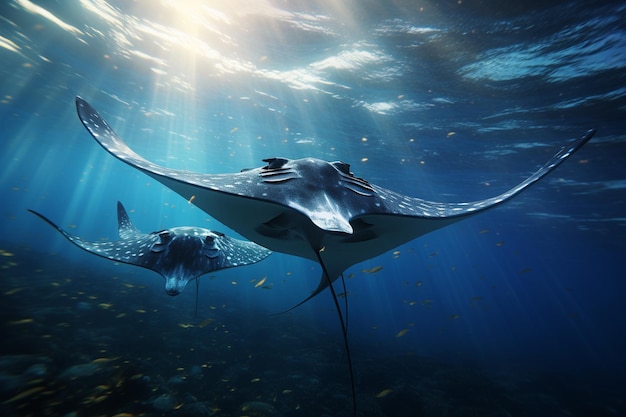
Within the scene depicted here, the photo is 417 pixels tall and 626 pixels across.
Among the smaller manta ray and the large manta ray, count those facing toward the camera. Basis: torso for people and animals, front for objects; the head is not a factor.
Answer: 2

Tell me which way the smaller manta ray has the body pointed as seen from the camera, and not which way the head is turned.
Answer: toward the camera
